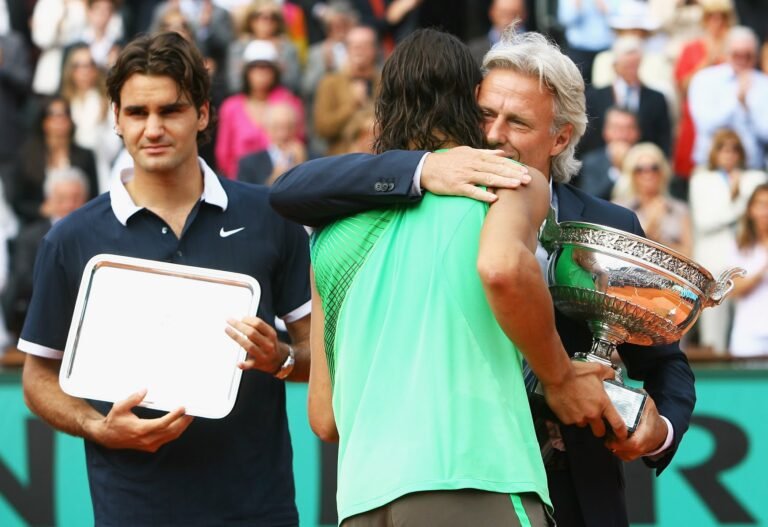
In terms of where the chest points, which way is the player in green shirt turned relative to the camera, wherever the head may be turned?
away from the camera

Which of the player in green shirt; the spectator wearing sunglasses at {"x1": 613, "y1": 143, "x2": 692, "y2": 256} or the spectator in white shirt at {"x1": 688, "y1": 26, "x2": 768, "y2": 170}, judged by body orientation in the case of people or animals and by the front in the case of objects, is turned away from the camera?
the player in green shirt

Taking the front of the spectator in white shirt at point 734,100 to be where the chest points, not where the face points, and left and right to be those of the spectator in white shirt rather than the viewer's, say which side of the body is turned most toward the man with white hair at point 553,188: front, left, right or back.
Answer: front

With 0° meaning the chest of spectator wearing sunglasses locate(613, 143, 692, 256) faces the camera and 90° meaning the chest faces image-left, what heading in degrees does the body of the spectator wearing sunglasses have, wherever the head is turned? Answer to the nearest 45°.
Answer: approximately 0°

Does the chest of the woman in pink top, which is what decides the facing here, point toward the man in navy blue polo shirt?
yes

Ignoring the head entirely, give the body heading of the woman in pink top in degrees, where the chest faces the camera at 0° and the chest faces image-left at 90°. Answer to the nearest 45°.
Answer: approximately 0°

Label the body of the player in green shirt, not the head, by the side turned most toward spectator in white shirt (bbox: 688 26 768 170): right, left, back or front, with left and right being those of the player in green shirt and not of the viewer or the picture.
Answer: front

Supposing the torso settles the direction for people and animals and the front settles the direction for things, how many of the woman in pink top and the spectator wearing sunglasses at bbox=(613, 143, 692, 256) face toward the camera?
2

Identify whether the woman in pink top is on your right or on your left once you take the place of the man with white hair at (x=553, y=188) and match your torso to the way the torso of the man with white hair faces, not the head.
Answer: on your right

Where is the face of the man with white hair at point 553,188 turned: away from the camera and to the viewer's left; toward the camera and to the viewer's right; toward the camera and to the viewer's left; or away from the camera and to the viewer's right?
toward the camera and to the viewer's left
